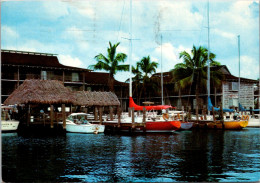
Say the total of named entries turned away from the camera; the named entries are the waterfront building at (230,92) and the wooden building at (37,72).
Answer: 0

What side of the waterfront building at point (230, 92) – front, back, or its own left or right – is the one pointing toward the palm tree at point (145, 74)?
right

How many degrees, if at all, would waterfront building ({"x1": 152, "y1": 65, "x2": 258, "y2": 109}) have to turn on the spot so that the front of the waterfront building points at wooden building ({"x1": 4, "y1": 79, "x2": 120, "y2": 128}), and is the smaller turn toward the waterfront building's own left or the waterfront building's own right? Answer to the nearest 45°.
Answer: approximately 45° to the waterfront building's own right

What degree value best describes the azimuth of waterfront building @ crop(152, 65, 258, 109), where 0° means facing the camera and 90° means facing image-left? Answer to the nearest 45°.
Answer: approximately 0°

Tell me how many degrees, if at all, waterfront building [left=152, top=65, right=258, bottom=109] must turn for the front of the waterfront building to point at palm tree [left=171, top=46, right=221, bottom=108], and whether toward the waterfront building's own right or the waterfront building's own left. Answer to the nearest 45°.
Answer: approximately 45° to the waterfront building's own right

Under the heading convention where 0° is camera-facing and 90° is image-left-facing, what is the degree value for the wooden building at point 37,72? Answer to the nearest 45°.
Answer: approximately 315°

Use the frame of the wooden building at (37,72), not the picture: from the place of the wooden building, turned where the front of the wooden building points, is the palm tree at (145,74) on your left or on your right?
on your left
